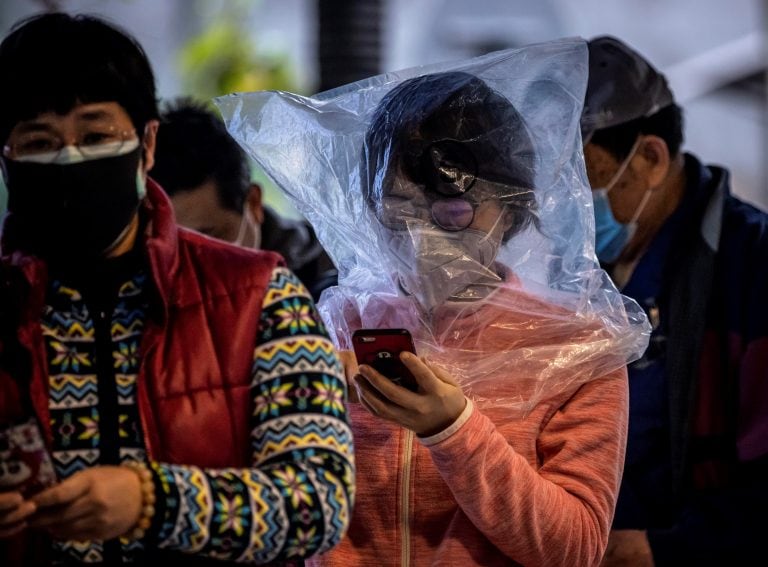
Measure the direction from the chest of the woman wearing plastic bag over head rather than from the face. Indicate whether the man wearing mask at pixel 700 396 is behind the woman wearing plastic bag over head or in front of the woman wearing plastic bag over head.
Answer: behind

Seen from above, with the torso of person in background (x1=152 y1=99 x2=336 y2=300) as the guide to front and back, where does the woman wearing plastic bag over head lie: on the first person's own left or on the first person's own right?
on the first person's own left

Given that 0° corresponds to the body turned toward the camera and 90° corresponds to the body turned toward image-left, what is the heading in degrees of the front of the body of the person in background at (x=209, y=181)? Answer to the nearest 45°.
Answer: approximately 45°

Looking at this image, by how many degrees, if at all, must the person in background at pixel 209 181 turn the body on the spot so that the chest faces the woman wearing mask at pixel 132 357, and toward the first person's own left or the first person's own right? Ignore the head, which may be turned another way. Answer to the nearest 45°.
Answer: approximately 45° to the first person's own left

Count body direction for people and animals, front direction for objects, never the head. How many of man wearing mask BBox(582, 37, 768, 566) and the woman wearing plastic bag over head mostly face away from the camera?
0

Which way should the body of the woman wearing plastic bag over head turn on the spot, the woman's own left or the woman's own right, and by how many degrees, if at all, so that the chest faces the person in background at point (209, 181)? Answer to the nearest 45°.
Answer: approximately 90° to the woman's own right

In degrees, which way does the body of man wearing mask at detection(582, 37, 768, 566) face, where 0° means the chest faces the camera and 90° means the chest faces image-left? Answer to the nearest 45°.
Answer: approximately 90°

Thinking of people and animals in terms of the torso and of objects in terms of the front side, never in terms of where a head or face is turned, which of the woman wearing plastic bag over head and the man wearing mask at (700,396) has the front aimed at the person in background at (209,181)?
the man wearing mask
